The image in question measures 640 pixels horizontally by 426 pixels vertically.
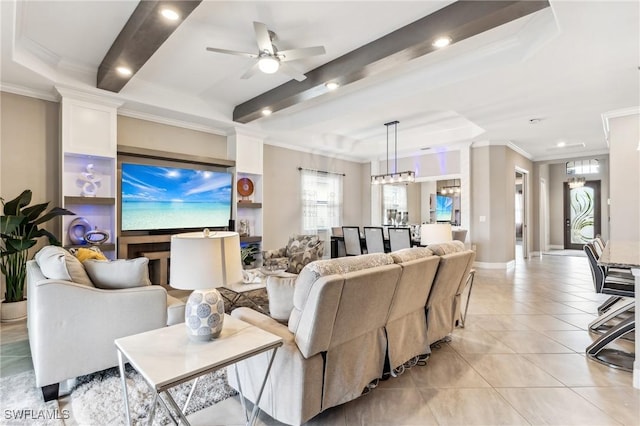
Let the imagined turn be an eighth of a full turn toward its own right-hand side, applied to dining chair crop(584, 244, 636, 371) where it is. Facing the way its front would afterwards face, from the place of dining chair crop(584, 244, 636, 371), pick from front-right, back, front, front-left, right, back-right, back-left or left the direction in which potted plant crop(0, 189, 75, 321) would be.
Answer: right

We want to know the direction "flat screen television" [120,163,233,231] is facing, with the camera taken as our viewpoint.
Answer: facing the viewer and to the right of the viewer

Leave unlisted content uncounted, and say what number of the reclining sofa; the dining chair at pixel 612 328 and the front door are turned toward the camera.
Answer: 1

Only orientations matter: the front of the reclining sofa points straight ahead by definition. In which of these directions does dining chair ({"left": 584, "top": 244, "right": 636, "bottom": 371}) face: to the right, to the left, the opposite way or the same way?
the opposite way

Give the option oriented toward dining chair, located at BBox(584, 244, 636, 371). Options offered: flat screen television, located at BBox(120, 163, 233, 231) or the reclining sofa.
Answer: the flat screen television

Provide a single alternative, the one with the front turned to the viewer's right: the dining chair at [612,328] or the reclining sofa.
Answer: the dining chair

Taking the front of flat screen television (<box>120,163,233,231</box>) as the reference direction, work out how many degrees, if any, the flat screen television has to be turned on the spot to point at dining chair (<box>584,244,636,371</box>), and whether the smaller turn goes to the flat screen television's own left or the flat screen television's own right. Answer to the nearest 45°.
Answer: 0° — it already faces it

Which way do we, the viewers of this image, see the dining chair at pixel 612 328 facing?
facing to the right of the viewer

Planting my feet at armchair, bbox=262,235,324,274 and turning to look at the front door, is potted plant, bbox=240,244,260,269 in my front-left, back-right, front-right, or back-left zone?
back-left

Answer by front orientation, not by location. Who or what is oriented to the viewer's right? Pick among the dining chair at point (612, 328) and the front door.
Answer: the dining chair

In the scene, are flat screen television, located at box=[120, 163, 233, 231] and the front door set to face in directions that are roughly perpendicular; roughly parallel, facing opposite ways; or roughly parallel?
roughly perpendicular

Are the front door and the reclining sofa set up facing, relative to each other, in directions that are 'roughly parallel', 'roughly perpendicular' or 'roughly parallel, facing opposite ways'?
roughly perpendicular

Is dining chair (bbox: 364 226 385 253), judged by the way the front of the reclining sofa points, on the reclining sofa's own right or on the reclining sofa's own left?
on the reclining sofa's own right

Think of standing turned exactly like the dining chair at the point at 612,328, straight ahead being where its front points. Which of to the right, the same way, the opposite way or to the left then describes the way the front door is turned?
to the right
